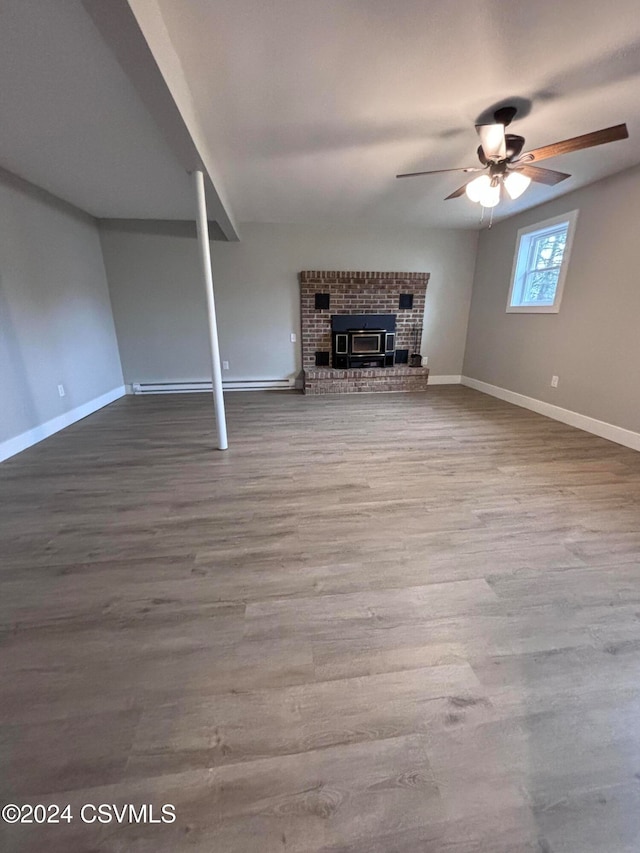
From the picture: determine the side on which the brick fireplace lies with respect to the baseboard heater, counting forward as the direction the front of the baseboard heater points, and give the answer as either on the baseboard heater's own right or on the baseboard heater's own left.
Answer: on the baseboard heater's own left

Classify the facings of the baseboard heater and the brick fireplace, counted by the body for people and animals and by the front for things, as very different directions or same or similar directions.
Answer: same or similar directions

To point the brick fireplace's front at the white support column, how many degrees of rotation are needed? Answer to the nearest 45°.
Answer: approximately 45° to its right

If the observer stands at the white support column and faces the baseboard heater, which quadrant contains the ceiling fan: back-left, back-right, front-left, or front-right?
back-right

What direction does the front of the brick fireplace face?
toward the camera

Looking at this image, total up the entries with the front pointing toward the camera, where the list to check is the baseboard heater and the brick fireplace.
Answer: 2

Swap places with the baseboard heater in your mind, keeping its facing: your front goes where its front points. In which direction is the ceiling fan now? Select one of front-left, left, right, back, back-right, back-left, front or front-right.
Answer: front-left

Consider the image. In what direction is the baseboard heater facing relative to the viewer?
toward the camera

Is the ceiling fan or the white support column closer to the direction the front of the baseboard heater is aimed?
the white support column

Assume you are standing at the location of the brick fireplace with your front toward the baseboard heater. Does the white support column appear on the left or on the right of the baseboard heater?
left

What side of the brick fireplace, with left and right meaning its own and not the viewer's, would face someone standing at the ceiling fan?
front

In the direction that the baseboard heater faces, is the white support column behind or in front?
in front

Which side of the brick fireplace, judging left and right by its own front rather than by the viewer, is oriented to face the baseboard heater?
right

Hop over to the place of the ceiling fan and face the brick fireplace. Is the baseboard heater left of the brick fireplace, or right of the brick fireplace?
left
